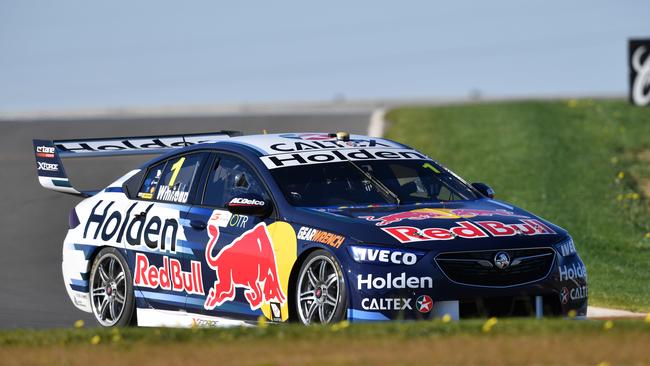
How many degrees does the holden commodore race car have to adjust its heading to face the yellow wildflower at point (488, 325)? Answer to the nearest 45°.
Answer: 0° — it already faces it

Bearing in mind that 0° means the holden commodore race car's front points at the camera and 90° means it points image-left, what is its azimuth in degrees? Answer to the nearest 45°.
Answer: approximately 315°

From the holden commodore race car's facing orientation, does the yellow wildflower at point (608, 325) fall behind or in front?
in front
